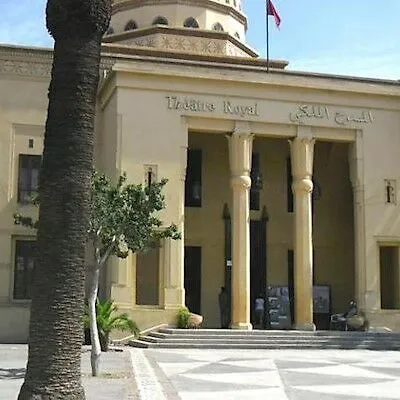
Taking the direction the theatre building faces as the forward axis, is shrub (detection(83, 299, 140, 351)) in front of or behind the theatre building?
in front

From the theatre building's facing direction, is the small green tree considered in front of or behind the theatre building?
in front

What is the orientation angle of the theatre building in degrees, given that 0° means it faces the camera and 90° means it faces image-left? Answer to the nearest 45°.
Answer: approximately 0°
